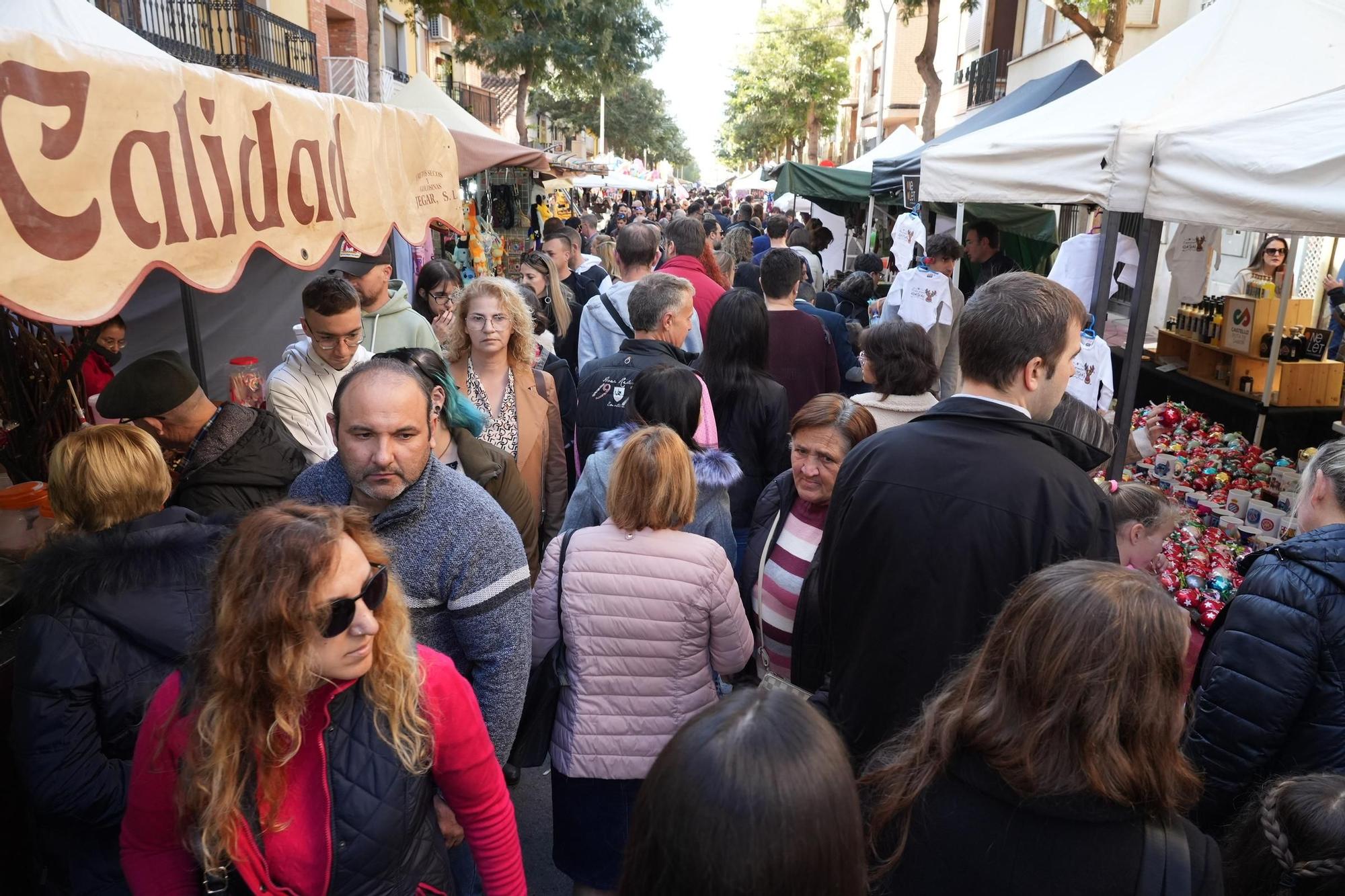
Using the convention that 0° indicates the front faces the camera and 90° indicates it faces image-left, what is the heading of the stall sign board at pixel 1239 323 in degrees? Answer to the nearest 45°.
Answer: approximately 0°

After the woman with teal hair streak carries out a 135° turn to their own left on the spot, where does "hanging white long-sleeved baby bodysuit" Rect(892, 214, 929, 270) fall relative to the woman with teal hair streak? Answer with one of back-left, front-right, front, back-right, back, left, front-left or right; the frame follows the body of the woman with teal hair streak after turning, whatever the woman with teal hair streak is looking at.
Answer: front-left

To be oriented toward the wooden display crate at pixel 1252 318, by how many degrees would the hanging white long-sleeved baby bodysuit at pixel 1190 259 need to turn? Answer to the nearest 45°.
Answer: approximately 45° to its left

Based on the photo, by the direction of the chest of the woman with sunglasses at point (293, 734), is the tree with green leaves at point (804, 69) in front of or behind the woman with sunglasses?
behind

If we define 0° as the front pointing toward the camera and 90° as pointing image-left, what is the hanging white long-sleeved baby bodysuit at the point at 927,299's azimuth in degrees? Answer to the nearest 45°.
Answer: approximately 0°

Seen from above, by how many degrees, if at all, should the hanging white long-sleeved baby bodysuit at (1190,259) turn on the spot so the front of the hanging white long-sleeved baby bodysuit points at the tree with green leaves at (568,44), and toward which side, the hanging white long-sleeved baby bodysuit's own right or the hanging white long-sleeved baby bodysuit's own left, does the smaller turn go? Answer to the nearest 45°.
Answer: approximately 135° to the hanging white long-sleeved baby bodysuit's own right

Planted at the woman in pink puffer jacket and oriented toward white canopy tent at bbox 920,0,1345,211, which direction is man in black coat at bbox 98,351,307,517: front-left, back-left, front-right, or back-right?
back-left
